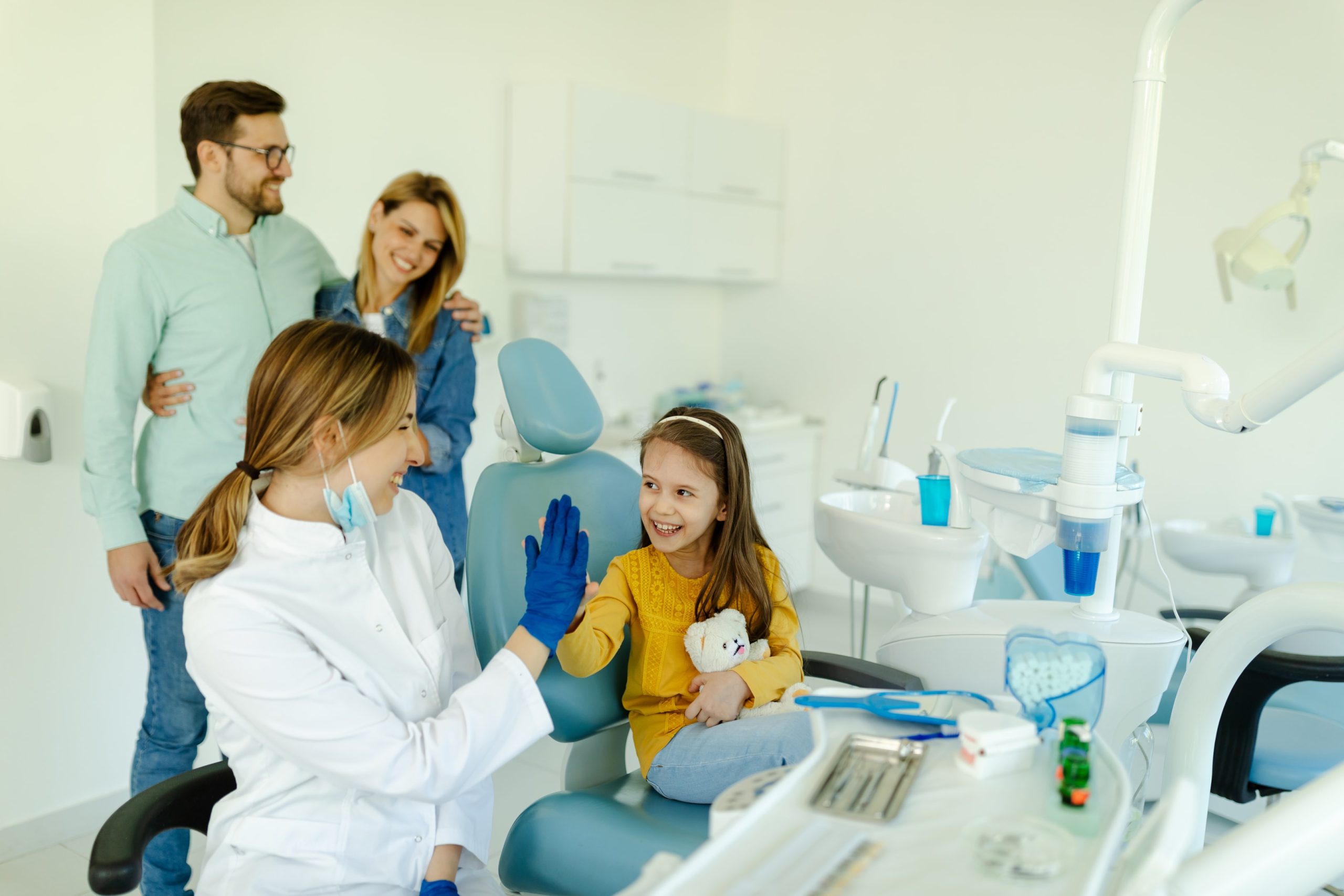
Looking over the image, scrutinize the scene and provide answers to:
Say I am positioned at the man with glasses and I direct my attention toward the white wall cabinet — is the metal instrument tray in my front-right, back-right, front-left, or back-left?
back-right

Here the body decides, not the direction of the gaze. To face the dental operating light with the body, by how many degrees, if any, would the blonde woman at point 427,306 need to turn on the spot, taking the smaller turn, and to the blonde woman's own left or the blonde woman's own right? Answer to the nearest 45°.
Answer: approximately 90° to the blonde woman's own left

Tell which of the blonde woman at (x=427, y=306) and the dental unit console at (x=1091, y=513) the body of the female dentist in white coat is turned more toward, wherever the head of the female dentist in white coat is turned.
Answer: the dental unit console

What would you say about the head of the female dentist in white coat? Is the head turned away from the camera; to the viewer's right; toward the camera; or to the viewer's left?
to the viewer's right

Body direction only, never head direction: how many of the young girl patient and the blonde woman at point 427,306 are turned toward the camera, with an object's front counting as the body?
2

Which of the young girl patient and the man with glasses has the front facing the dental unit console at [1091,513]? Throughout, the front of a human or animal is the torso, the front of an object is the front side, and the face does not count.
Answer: the man with glasses

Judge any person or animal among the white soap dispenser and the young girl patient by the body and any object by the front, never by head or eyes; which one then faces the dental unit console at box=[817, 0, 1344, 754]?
the white soap dispenser
